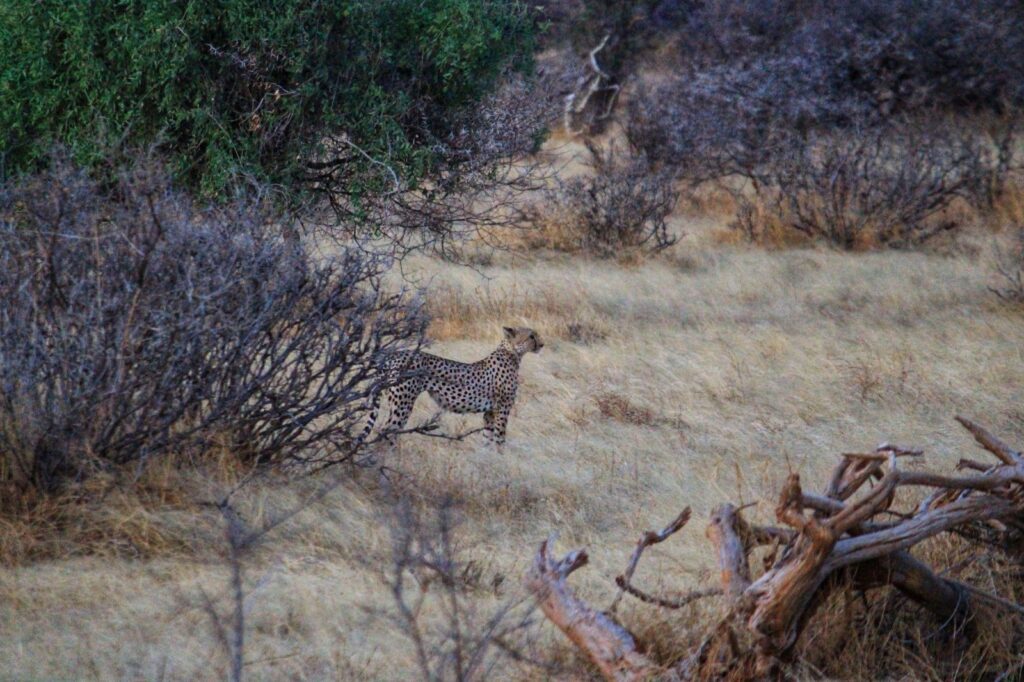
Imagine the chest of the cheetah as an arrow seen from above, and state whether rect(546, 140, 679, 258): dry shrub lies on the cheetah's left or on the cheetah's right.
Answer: on the cheetah's left

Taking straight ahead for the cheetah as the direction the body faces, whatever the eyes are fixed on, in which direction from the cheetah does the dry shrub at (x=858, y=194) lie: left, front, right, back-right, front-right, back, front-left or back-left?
front-left

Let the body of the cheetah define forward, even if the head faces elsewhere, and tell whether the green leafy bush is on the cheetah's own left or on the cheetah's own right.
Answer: on the cheetah's own left

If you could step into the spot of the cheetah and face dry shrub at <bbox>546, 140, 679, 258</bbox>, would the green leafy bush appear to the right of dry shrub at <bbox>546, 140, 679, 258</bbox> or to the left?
left

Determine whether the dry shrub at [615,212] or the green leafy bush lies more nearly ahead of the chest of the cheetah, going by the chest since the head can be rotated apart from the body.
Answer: the dry shrub

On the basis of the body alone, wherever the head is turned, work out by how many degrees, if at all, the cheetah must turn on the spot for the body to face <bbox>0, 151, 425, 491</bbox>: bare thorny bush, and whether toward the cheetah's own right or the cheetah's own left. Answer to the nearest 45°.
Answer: approximately 135° to the cheetah's own right

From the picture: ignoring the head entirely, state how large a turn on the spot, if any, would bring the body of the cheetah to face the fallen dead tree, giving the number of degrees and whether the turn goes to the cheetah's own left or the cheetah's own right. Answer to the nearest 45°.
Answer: approximately 90° to the cheetah's own right

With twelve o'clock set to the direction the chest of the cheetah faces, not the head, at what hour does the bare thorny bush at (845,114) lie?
The bare thorny bush is roughly at 10 o'clock from the cheetah.

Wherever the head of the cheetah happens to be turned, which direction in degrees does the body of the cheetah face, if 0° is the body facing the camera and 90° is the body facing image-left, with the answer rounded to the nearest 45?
approximately 270°
